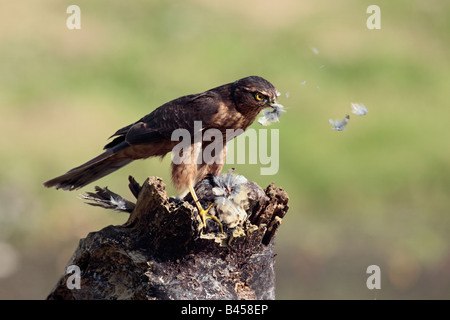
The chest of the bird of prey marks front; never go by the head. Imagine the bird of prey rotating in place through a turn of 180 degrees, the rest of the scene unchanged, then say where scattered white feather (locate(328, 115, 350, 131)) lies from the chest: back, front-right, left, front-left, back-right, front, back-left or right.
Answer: back

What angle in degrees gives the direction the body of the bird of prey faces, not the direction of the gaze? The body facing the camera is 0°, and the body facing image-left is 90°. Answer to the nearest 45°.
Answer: approximately 270°
